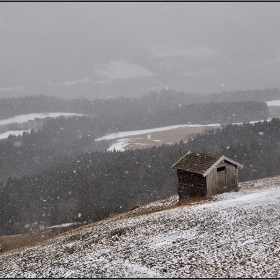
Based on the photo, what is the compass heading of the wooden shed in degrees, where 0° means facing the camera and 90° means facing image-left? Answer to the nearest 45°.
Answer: approximately 315°
